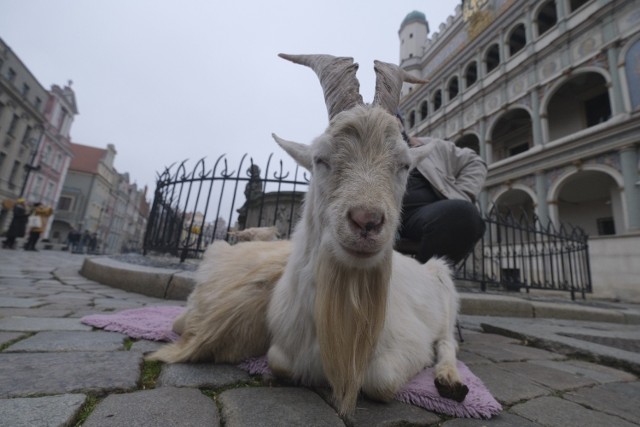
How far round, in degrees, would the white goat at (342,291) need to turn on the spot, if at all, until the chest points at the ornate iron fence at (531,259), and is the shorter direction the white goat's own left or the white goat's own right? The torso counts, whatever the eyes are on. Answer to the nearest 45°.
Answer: approximately 135° to the white goat's own left

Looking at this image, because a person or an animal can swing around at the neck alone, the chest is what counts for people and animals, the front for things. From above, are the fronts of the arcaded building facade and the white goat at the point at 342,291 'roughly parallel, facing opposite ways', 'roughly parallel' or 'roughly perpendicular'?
roughly perpendicular

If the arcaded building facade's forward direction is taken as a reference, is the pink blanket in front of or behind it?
in front

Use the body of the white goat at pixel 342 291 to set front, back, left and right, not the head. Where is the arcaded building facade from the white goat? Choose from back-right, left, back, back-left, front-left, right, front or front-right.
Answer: back-left

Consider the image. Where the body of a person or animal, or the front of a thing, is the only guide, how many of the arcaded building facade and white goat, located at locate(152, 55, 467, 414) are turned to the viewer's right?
0

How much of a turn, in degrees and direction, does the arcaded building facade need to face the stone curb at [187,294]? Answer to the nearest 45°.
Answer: approximately 45° to its left

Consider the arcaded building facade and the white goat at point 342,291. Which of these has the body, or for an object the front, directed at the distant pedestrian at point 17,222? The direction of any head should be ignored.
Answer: the arcaded building facade

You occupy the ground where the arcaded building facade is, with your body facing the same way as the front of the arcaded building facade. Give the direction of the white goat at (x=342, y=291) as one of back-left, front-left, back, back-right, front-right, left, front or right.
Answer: front-left

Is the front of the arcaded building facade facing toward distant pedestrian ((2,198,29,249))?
yes

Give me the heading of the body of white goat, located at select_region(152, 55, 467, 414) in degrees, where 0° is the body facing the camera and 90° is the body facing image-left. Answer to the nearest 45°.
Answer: approximately 0°

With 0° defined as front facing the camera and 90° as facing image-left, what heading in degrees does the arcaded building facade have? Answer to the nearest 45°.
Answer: approximately 45°
